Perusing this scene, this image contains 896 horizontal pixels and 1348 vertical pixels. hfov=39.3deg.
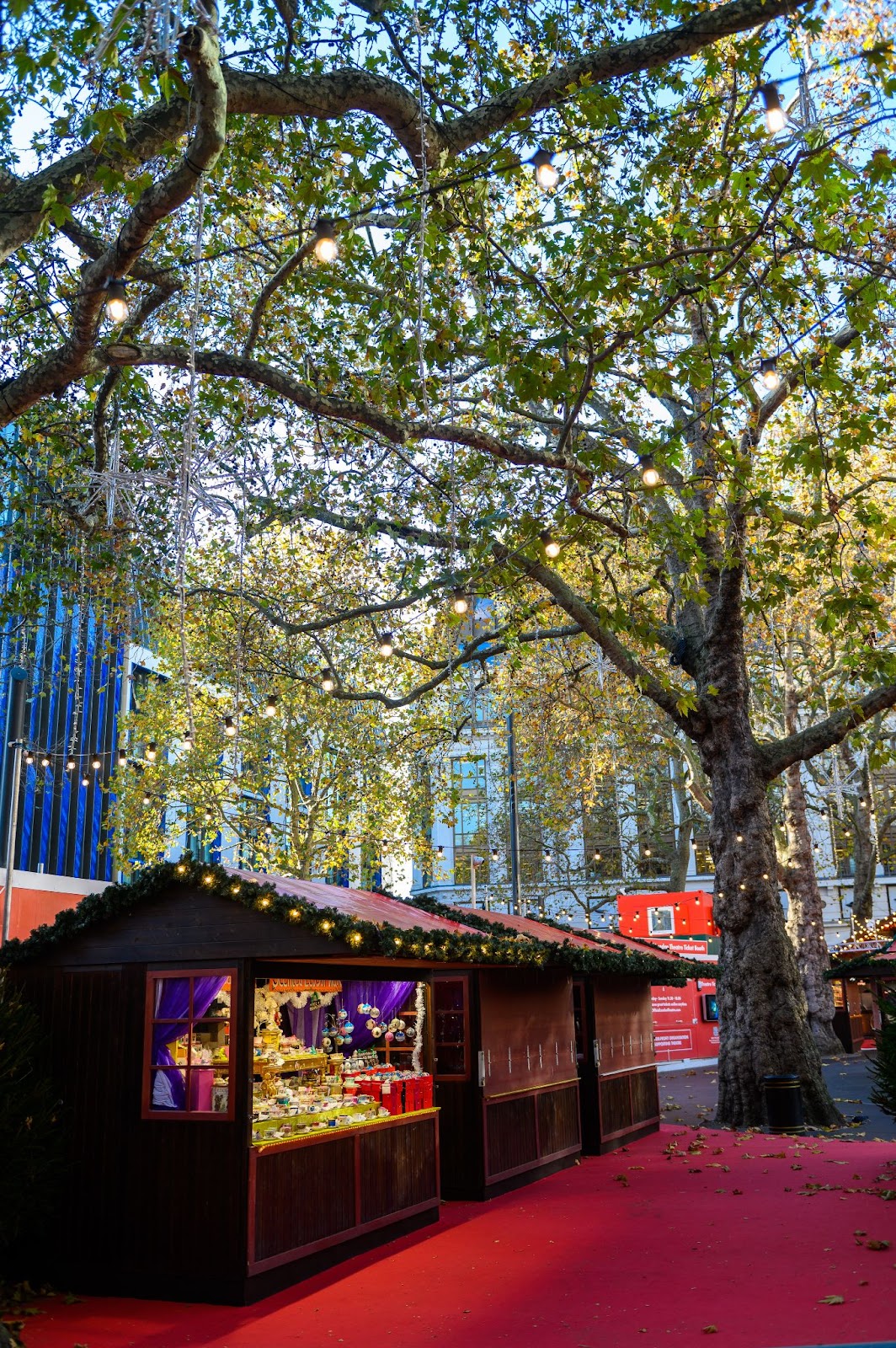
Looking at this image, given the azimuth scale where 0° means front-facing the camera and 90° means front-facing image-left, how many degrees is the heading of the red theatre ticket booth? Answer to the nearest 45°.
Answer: approximately 0°

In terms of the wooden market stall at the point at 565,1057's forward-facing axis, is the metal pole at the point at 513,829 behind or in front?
behind

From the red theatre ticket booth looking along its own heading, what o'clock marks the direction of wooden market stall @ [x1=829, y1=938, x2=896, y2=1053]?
The wooden market stall is roughly at 8 o'clock from the red theatre ticket booth.

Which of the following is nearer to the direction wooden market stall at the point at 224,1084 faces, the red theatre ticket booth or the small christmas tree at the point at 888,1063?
the small christmas tree

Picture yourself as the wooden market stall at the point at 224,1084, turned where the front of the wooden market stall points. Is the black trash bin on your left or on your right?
on your left
